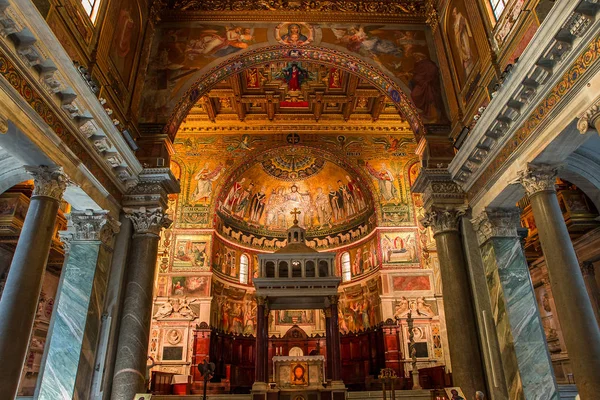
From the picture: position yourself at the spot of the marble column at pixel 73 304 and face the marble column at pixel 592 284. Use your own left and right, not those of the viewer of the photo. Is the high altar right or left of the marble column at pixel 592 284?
left

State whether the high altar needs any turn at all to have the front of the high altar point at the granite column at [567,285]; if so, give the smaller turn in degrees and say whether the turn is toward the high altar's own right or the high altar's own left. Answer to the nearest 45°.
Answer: approximately 45° to the high altar's own left

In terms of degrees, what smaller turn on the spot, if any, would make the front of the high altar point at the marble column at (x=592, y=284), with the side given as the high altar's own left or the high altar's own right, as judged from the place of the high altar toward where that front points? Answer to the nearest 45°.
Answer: approximately 90° to the high altar's own left

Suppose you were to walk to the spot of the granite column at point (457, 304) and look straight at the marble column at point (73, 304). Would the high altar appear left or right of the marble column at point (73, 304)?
right

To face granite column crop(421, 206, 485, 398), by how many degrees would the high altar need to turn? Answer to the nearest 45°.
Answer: approximately 45° to its left

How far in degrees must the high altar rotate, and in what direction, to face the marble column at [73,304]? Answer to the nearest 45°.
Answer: approximately 45° to its right

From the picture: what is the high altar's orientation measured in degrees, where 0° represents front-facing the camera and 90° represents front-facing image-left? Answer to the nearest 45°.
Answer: approximately 0°
